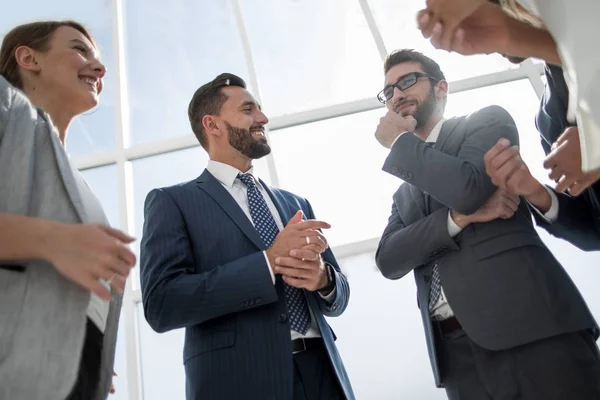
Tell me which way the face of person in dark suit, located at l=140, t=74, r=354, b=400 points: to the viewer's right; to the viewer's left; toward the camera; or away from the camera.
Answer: to the viewer's right

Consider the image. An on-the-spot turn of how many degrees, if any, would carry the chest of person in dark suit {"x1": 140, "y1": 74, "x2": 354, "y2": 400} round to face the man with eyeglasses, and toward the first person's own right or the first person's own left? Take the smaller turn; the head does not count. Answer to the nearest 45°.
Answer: approximately 45° to the first person's own left

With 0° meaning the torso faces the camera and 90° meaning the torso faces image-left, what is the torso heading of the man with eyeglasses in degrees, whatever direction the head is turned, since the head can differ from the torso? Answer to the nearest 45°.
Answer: approximately 45°

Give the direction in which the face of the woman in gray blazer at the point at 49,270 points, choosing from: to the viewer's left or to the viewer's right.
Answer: to the viewer's right

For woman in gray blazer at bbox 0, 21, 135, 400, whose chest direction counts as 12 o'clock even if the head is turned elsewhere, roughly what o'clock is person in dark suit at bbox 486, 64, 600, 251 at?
The person in dark suit is roughly at 12 o'clock from the woman in gray blazer.

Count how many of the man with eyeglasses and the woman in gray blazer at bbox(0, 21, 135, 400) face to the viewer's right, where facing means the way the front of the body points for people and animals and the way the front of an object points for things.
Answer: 1

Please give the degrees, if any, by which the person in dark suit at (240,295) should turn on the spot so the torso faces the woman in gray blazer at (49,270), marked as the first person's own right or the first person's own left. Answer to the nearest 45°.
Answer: approximately 90° to the first person's own right

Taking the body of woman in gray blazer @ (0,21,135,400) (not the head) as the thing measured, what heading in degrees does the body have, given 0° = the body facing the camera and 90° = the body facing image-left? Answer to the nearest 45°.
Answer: approximately 270°
